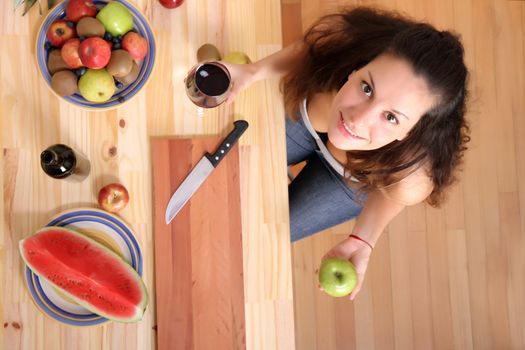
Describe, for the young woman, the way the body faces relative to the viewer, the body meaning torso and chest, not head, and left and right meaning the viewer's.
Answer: facing the viewer and to the left of the viewer

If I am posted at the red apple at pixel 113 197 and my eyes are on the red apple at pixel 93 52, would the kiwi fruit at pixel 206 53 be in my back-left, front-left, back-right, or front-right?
front-right
